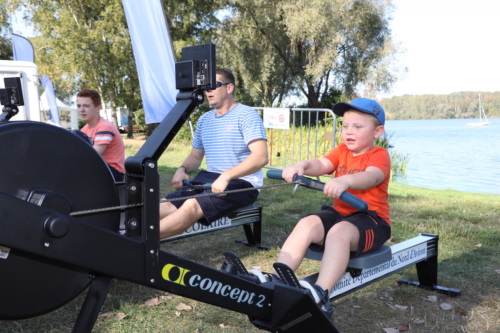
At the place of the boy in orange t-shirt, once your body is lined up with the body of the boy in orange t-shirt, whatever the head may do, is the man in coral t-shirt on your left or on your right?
on your right

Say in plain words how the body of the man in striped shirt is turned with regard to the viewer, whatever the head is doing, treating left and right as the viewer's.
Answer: facing the viewer and to the left of the viewer

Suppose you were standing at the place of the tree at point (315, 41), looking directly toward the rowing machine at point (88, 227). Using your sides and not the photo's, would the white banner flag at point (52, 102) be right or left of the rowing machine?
right

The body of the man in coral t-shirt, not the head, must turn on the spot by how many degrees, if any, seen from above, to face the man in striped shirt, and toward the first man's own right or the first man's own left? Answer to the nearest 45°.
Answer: approximately 90° to the first man's own left

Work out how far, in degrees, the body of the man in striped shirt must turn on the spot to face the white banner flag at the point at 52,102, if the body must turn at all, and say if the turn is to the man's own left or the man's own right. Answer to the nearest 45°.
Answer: approximately 90° to the man's own right

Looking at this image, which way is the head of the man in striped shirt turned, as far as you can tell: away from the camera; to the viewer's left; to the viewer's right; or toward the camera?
to the viewer's left

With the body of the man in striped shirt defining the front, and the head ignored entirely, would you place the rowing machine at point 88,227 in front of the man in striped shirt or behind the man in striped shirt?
in front

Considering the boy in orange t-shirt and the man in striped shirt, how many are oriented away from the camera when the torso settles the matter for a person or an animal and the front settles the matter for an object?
0

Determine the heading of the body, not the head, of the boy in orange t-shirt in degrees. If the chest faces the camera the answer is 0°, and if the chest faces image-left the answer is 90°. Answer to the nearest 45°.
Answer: approximately 45°

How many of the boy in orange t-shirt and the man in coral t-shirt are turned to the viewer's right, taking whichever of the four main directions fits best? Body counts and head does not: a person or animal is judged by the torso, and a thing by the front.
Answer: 0
